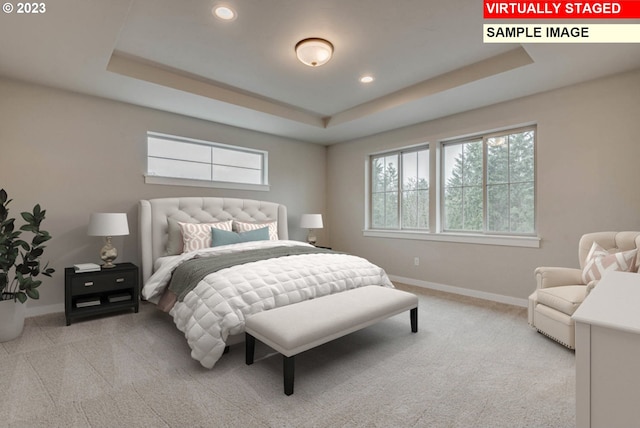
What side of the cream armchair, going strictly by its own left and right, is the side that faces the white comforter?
front

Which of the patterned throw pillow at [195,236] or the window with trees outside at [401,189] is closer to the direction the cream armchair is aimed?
the patterned throw pillow

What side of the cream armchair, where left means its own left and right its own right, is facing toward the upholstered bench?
front

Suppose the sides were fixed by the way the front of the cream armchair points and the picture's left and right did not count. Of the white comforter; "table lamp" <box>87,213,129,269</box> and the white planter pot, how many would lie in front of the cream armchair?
3

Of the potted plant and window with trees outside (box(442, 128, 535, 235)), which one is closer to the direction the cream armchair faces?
the potted plant

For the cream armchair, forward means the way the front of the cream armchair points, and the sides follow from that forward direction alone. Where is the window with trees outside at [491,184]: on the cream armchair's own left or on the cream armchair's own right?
on the cream armchair's own right

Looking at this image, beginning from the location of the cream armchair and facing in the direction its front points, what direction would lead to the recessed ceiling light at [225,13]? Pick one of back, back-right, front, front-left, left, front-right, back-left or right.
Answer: front

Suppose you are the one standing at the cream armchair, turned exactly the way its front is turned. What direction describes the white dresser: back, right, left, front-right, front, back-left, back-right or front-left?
front-left

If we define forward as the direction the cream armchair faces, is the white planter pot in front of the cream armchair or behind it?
in front

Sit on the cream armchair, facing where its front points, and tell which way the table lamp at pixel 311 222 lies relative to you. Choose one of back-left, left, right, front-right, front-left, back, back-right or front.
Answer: front-right

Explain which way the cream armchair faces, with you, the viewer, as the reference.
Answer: facing the viewer and to the left of the viewer

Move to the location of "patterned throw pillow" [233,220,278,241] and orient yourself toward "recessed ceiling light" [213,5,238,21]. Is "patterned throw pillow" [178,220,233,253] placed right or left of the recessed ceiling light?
right

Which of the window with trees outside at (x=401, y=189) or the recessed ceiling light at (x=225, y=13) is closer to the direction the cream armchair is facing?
the recessed ceiling light
